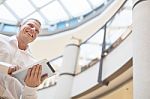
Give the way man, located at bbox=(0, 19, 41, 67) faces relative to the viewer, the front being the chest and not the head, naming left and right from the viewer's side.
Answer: facing the viewer and to the right of the viewer

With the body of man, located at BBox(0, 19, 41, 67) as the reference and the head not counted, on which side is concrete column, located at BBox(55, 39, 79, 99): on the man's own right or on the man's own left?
on the man's own left

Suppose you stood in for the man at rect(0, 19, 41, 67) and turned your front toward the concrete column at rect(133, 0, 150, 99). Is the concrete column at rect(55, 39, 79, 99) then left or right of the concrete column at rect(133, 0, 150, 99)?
left

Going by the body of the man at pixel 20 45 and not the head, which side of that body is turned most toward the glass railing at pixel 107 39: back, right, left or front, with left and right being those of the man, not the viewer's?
left

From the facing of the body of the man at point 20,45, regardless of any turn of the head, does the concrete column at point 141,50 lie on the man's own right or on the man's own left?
on the man's own left
